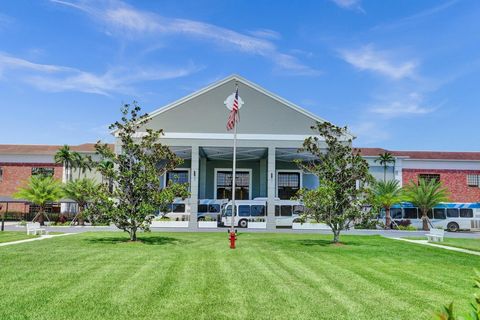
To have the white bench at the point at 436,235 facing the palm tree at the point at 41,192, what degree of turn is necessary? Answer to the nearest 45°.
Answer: approximately 45° to its right

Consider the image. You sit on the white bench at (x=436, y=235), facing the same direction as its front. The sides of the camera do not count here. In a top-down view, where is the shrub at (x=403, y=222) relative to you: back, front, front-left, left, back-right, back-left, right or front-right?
back-right

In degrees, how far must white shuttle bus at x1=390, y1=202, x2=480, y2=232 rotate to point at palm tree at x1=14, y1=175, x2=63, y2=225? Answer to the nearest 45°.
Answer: approximately 45° to its left

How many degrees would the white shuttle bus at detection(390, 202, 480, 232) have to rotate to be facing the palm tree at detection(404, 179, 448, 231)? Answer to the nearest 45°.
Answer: approximately 45° to its left

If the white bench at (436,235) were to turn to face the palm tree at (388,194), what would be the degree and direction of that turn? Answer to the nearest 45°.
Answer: approximately 135° to its right

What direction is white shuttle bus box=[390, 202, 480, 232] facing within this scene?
to the viewer's left

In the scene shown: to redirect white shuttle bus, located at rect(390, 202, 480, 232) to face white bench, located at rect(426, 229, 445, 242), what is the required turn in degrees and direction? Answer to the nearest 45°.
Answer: approximately 90° to its left

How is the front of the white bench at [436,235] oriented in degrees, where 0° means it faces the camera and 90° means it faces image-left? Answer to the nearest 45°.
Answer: approximately 45°
